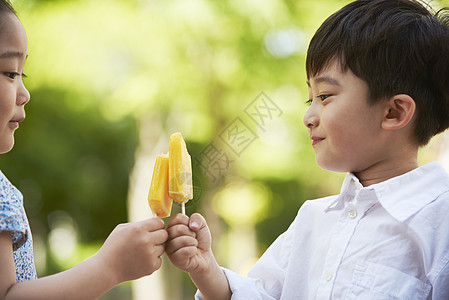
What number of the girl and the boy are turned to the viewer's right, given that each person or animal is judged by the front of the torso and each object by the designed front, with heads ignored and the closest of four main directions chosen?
1

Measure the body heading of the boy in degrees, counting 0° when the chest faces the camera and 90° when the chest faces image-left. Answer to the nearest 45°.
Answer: approximately 45°

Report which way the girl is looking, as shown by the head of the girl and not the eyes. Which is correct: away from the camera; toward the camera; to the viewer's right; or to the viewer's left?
to the viewer's right

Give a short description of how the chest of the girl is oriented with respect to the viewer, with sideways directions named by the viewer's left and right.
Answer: facing to the right of the viewer

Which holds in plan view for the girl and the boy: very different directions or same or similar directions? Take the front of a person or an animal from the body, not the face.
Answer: very different directions

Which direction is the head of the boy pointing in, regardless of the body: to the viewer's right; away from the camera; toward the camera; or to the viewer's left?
to the viewer's left

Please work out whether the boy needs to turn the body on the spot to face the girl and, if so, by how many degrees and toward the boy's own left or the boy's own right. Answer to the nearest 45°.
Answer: approximately 45° to the boy's own right

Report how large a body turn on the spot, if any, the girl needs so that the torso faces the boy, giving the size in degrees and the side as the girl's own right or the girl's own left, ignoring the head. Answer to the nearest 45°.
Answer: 0° — they already face them

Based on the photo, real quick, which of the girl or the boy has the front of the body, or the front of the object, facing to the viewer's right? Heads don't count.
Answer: the girl
